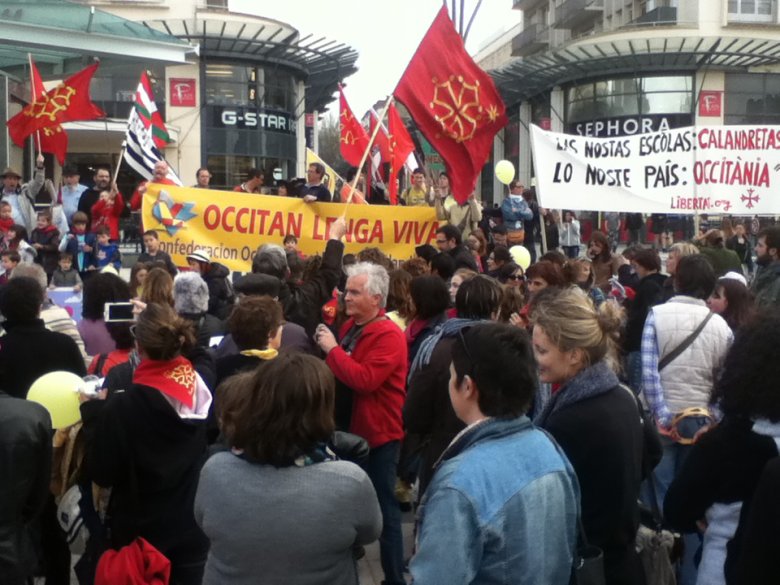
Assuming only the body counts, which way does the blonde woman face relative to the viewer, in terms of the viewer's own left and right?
facing to the left of the viewer

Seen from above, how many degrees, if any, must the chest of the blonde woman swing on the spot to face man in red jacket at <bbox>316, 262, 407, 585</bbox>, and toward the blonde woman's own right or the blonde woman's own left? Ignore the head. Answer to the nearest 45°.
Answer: approximately 45° to the blonde woman's own right

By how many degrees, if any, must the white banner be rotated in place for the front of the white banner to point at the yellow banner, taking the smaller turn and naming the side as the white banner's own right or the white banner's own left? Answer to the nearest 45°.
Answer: approximately 45° to the white banner's own right

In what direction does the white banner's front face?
toward the camera

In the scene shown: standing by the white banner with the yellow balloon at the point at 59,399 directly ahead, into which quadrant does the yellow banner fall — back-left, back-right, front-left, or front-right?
front-right

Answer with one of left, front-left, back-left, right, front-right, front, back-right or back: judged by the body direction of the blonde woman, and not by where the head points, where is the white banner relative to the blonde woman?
right

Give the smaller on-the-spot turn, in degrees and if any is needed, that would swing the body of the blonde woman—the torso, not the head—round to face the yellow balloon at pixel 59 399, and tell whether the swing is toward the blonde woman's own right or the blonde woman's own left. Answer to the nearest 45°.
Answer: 0° — they already face it

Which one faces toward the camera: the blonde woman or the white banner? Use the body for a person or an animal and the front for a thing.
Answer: the white banner

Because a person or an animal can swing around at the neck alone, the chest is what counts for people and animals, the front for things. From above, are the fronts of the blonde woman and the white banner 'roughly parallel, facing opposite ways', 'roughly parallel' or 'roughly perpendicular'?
roughly perpendicular

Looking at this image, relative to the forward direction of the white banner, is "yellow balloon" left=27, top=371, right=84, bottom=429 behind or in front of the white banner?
in front

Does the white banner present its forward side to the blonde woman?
yes

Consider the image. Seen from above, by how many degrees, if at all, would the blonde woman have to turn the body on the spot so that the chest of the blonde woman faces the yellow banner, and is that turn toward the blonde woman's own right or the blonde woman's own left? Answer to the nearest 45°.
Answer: approximately 45° to the blonde woman's own right

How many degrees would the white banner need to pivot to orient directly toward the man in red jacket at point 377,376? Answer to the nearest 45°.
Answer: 0° — it already faces them
